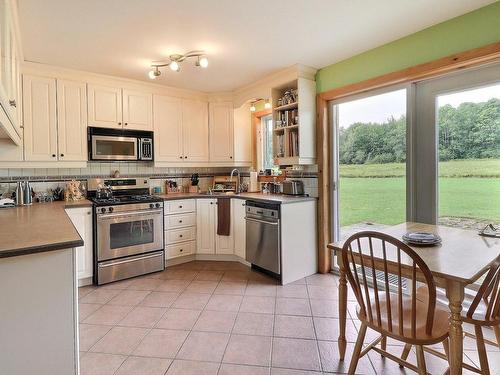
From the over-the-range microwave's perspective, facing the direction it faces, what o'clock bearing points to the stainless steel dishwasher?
The stainless steel dishwasher is roughly at 10 o'clock from the over-the-range microwave.

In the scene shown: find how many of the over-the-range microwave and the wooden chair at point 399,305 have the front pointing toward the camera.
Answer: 1

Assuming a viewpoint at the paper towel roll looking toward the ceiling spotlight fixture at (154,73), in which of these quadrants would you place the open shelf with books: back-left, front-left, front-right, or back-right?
front-left

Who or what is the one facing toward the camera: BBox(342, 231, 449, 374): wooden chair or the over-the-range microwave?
the over-the-range microwave

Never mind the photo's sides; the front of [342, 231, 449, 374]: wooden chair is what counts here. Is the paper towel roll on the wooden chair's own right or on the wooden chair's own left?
on the wooden chair's own left

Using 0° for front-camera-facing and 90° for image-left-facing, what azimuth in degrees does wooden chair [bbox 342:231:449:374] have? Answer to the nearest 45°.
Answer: approximately 225°

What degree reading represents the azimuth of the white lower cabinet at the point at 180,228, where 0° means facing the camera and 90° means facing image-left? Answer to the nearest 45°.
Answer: approximately 315°

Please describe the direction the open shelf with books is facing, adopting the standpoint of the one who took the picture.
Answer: facing the viewer and to the left of the viewer

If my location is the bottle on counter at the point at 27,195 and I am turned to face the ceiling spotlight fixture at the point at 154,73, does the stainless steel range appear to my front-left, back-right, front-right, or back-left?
front-left

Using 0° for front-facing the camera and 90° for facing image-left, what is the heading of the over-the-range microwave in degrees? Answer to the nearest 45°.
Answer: approximately 0°

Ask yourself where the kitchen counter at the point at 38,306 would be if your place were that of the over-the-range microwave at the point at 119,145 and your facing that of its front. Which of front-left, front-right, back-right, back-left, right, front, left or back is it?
front

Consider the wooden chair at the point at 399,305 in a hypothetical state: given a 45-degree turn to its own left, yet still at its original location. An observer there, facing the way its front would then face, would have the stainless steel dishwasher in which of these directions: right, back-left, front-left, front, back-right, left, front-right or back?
front-left
